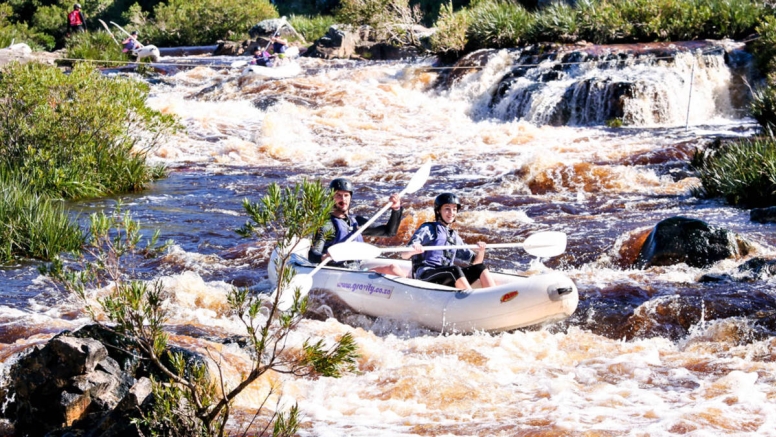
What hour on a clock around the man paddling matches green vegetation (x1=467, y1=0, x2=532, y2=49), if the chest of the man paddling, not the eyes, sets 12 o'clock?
The green vegetation is roughly at 8 o'clock from the man paddling.

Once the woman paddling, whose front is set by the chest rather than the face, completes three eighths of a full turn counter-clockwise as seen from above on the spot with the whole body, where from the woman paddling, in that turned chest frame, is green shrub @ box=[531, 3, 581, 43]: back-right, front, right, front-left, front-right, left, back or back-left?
front

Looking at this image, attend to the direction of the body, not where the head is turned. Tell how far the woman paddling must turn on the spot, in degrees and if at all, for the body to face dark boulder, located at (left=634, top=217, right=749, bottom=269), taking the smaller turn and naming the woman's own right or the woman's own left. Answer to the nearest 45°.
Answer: approximately 90° to the woman's own left

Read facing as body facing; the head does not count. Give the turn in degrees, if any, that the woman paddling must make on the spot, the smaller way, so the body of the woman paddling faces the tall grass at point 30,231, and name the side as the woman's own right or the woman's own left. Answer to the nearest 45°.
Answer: approximately 135° to the woman's own right

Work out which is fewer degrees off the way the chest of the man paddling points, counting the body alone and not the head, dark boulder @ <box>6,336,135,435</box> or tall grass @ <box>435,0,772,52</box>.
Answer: the dark boulder

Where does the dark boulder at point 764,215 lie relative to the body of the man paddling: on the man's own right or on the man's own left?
on the man's own left

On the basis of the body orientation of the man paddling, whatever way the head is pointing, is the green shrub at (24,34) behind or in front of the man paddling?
behind

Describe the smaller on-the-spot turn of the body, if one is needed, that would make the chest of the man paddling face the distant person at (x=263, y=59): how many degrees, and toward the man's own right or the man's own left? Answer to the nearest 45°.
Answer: approximately 135° to the man's own left

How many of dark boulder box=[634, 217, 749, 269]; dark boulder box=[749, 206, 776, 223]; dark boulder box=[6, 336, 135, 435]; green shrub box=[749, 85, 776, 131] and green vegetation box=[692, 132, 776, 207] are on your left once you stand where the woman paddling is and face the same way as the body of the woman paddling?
4

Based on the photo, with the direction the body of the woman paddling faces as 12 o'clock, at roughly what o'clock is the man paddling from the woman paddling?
The man paddling is roughly at 5 o'clock from the woman paddling.

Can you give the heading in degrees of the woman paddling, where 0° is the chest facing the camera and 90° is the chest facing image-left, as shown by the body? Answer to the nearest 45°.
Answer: approximately 315°

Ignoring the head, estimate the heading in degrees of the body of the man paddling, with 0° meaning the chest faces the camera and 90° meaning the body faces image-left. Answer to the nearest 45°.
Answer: approximately 315°

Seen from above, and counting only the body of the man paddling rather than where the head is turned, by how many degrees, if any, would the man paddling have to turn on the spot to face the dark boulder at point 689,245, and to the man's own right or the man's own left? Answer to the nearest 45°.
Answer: approximately 45° to the man's own left
